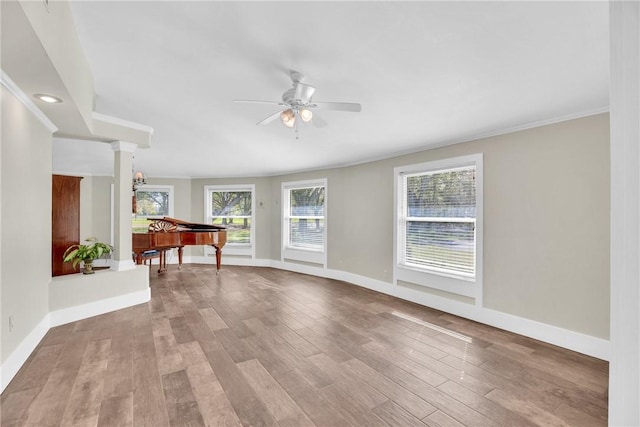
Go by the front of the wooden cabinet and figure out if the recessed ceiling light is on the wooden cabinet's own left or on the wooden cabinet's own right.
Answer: on the wooden cabinet's own right

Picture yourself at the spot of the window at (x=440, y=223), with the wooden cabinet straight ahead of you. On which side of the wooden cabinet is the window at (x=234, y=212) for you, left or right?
right
